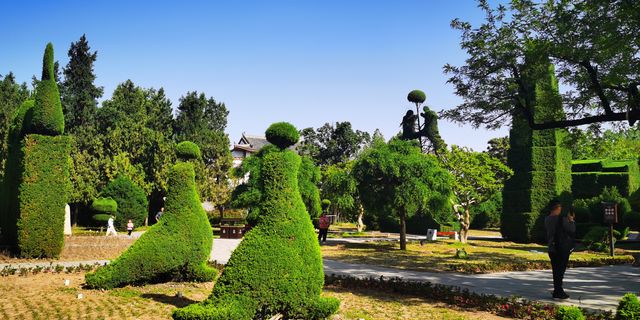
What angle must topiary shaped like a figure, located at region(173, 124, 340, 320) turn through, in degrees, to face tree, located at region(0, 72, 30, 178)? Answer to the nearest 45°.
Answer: approximately 135° to its left

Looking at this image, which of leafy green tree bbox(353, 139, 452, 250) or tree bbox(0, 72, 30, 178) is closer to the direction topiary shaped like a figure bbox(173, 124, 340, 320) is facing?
the leafy green tree

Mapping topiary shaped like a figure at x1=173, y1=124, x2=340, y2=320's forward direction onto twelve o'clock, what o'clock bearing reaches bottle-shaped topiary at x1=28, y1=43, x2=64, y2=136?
The bottle-shaped topiary is roughly at 8 o'clock from the topiary shaped like a figure.

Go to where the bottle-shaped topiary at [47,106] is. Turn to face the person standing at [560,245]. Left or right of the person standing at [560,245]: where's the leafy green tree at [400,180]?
left

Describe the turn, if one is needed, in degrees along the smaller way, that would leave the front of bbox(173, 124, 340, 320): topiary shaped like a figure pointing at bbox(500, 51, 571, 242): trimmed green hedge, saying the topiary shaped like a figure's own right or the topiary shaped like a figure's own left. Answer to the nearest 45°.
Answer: approximately 45° to the topiary shaped like a figure's own left

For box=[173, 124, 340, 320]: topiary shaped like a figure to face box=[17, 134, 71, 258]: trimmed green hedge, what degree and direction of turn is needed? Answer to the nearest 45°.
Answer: approximately 135° to its left

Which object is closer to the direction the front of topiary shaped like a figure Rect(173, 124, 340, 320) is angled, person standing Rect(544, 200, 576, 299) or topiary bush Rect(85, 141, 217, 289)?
the person standing

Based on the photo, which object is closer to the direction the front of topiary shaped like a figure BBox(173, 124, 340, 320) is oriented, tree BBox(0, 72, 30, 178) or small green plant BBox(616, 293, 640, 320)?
the small green plant

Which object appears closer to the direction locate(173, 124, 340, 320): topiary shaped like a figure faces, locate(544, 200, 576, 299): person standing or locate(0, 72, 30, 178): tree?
the person standing

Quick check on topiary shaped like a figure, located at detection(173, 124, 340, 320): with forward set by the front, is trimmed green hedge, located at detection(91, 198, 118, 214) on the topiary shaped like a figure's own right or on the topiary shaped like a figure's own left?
on the topiary shaped like a figure's own left

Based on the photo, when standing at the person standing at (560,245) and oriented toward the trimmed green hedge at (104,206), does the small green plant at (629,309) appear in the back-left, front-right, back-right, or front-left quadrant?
back-left
